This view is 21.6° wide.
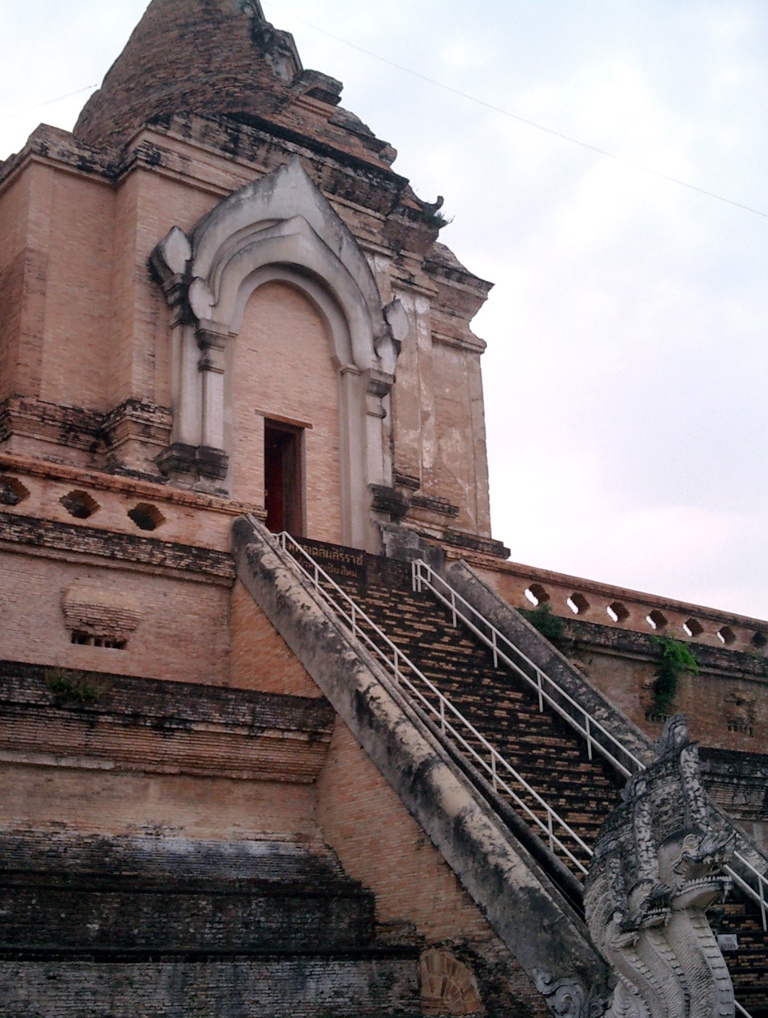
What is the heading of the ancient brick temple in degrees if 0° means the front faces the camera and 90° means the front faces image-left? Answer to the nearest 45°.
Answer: approximately 315°
